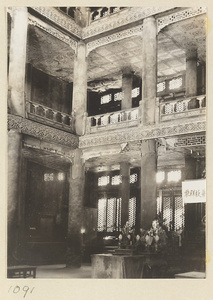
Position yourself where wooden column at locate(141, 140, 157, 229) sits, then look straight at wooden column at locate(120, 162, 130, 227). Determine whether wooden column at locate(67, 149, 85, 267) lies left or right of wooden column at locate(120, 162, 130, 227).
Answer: left
